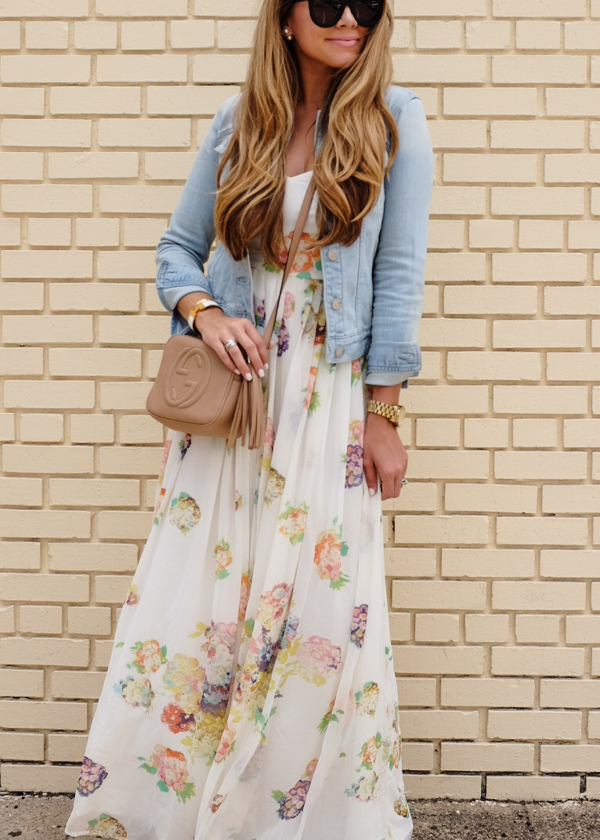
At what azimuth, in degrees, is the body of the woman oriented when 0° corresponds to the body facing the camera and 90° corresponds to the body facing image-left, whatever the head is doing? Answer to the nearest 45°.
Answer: approximately 0°
